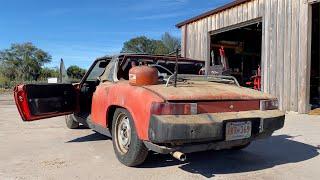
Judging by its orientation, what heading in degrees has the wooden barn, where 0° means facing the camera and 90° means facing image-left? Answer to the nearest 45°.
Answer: approximately 45°
